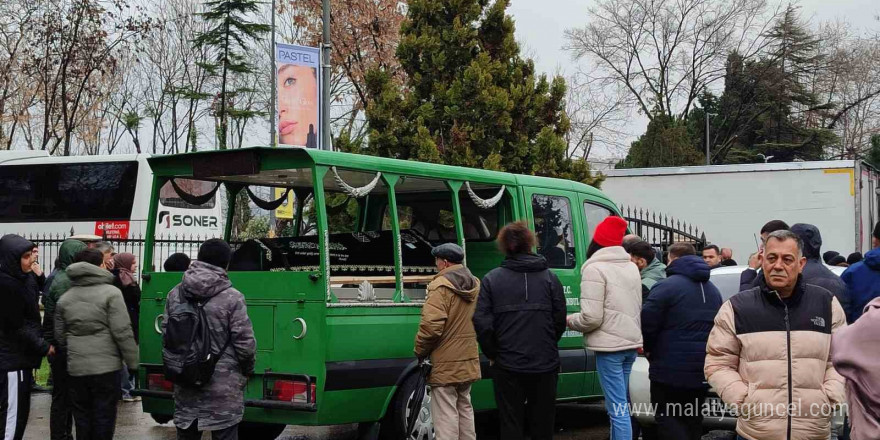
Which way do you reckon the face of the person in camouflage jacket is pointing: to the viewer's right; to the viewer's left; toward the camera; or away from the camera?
away from the camera

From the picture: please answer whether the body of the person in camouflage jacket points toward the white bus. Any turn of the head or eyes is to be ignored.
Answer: no

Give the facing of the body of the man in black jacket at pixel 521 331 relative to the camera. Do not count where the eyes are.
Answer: away from the camera

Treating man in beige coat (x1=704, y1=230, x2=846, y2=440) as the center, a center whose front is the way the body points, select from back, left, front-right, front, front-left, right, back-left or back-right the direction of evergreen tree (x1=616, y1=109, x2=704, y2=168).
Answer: back

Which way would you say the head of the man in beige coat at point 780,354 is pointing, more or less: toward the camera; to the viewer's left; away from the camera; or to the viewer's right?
toward the camera

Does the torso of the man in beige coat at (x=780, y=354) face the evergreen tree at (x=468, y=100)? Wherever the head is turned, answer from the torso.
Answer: no

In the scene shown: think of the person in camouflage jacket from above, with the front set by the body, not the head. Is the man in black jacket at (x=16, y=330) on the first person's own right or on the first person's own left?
on the first person's own left

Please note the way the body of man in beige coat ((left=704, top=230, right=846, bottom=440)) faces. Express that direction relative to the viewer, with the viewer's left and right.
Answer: facing the viewer

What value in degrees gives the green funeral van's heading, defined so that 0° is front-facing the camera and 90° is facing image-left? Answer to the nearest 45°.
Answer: approximately 225°

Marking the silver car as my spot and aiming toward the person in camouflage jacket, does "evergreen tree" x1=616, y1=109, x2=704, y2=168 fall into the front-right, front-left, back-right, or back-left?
back-right

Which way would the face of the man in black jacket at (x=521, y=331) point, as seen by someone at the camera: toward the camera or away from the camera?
away from the camera

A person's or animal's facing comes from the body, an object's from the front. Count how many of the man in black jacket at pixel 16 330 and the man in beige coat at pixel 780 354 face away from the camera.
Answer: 0

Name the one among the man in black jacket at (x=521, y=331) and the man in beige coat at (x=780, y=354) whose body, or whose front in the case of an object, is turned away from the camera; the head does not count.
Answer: the man in black jacket

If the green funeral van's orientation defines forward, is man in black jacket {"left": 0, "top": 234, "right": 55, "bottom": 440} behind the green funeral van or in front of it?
behind
